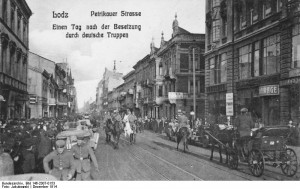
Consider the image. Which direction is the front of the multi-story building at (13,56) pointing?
to the viewer's right

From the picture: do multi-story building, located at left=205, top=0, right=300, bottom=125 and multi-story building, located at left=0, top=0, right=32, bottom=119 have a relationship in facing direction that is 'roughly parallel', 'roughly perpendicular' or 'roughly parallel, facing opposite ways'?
roughly parallel, facing opposite ways

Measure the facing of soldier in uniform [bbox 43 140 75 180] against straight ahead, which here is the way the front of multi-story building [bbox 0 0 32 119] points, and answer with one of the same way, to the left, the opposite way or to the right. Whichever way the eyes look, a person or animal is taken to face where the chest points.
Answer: to the right

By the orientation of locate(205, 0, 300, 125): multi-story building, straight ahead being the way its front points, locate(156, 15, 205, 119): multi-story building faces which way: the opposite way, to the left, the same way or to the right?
the same way

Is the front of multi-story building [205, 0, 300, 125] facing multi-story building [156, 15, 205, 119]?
no

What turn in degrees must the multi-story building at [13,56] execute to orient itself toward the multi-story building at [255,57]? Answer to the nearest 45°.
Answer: approximately 45° to its right

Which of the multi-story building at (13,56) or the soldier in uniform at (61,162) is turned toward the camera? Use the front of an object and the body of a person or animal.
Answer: the soldier in uniform

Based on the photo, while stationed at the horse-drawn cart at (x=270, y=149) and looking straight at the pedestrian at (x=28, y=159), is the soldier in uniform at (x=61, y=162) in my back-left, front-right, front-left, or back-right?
front-left

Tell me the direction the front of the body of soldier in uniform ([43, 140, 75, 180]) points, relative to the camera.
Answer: toward the camera

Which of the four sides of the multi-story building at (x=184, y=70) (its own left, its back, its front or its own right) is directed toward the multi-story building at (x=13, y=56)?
front

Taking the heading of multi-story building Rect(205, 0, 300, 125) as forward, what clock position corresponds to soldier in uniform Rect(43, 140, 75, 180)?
The soldier in uniform is roughly at 11 o'clock from the multi-story building.

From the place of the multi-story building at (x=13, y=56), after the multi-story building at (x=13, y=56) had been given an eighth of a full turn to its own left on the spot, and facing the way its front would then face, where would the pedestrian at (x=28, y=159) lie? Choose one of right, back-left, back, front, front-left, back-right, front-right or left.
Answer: back-right

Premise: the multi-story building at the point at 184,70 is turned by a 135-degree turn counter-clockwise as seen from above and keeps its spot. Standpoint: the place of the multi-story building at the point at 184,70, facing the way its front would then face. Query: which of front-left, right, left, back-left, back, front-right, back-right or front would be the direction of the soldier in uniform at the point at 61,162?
right

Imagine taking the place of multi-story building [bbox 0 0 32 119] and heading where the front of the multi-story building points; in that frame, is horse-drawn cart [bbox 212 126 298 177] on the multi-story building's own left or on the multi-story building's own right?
on the multi-story building's own right

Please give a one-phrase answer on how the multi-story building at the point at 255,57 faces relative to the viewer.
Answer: facing the viewer and to the left of the viewer

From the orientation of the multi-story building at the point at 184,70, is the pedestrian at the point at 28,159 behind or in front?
in front
